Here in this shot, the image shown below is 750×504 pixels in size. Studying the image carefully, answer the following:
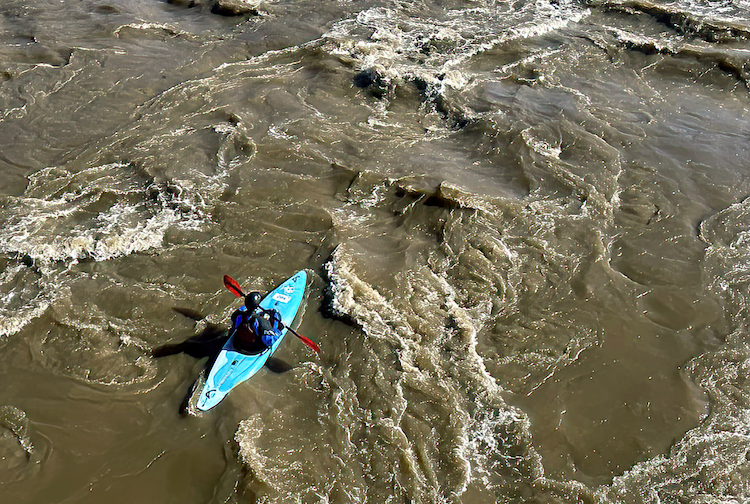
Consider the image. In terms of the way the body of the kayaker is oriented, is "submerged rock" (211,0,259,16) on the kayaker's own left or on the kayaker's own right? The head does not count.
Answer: on the kayaker's own left

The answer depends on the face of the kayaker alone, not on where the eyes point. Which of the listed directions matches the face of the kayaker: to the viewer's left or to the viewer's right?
to the viewer's right

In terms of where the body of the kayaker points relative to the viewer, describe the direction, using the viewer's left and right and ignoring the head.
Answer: facing away from the viewer and to the right of the viewer
